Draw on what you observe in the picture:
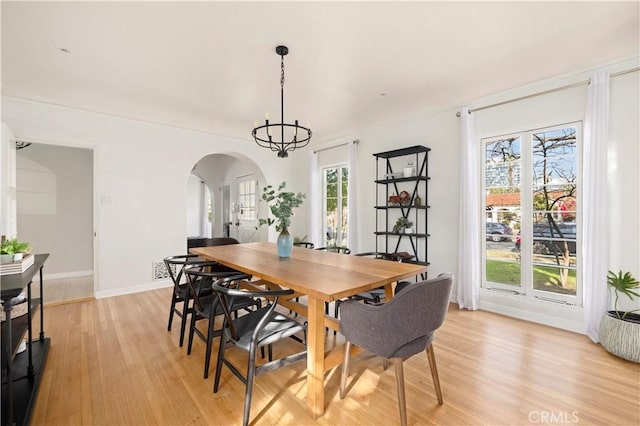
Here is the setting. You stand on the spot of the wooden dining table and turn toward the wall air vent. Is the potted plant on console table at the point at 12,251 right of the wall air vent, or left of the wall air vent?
left

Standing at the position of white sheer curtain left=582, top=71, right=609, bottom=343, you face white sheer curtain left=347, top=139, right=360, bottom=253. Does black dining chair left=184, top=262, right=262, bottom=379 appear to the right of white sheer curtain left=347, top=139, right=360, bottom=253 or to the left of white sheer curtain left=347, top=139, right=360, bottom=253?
left

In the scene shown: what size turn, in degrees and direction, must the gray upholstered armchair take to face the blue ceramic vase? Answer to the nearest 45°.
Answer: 0° — it already faces it

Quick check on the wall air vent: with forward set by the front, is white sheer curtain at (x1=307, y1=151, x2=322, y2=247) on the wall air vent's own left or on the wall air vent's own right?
on the wall air vent's own left

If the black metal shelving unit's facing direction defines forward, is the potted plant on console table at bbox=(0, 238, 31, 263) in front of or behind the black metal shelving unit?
in front

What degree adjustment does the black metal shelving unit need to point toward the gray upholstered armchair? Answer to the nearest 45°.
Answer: approximately 45° to its left

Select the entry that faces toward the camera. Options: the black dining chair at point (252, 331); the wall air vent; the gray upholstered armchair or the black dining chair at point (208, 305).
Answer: the wall air vent

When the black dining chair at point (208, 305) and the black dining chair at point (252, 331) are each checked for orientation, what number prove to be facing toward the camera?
0

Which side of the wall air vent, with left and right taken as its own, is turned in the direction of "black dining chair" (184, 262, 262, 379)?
front

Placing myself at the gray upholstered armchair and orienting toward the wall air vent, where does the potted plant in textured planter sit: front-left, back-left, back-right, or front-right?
back-right

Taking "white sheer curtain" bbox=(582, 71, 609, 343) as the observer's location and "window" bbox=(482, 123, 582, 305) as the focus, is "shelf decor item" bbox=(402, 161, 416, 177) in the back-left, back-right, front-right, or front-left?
front-left

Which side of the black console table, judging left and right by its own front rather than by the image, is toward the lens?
right

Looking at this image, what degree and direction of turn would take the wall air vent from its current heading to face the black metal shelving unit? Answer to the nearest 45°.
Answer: approximately 45° to its left

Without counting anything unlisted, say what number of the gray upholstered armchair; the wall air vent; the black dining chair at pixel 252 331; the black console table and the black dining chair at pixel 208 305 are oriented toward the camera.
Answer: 1

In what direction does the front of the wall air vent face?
toward the camera

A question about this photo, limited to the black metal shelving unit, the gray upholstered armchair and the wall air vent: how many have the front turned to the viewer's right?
0
